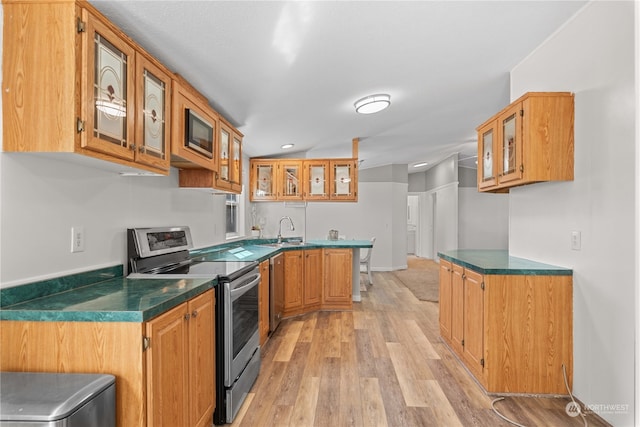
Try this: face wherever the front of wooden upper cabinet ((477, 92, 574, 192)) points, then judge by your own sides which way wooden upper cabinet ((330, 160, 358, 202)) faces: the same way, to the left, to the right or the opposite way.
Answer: to the left

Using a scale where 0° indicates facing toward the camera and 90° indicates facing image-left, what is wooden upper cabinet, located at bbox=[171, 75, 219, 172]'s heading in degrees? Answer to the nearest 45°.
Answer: approximately 315°

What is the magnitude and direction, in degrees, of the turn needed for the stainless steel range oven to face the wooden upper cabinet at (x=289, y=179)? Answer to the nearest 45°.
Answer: approximately 90° to its left

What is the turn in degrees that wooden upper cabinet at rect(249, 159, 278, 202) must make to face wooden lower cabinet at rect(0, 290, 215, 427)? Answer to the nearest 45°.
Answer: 0° — it already faces it

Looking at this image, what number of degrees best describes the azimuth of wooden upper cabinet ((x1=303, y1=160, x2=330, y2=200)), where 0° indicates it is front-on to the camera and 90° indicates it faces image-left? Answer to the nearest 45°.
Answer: approximately 0°

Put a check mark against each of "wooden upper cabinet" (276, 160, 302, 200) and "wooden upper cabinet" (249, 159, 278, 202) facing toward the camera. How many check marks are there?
2

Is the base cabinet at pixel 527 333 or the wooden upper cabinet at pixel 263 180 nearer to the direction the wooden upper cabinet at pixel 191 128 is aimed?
the base cabinet
